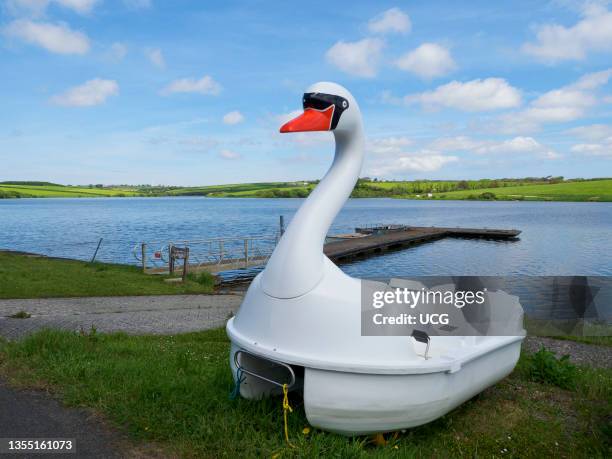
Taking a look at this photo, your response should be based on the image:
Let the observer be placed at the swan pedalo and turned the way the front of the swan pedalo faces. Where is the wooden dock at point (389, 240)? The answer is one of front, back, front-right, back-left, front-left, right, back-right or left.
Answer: back-right

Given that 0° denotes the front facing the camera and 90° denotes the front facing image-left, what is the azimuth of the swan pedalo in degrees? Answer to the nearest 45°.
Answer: approximately 45°

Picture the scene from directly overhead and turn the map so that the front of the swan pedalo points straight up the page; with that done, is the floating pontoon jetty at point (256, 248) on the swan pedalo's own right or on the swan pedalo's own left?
on the swan pedalo's own right
